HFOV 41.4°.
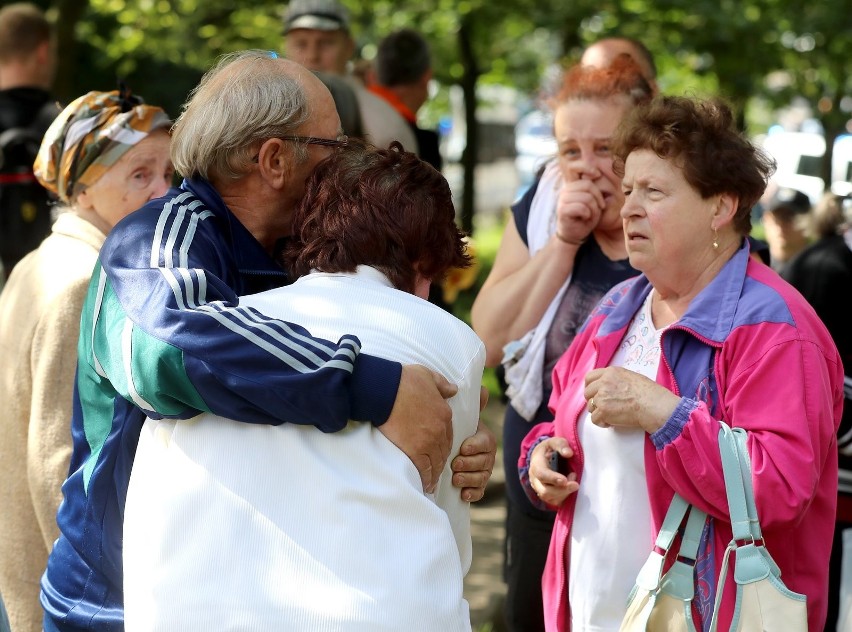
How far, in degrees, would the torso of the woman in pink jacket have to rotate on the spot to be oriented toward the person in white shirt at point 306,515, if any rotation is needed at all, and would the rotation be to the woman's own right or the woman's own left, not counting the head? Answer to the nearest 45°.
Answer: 0° — they already face them

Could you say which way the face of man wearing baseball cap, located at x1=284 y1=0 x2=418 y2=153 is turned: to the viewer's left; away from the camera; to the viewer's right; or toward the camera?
toward the camera

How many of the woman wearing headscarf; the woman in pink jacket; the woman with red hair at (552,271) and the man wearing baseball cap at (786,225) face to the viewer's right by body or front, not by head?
1

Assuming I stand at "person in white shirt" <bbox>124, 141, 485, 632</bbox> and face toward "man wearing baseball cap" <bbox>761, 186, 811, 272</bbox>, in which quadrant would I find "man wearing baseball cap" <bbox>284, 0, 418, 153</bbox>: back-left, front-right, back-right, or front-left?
front-left

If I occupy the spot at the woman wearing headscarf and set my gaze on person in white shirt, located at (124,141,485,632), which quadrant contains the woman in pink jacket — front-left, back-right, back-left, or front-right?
front-left

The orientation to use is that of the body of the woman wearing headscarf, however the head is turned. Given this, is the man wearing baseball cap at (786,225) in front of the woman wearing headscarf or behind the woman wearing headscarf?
in front

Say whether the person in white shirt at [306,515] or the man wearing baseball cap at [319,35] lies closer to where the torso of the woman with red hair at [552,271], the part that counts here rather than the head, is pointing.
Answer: the person in white shirt

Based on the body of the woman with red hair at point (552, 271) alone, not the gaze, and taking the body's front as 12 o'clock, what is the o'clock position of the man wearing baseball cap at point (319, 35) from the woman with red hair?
The man wearing baseball cap is roughly at 5 o'clock from the woman with red hair.

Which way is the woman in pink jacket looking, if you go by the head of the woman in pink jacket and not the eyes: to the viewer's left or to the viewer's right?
to the viewer's left

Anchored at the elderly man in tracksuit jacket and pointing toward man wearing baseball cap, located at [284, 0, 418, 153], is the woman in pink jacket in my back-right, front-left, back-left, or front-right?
front-right

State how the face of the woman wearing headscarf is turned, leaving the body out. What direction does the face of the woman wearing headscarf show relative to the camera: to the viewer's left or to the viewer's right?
to the viewer's right

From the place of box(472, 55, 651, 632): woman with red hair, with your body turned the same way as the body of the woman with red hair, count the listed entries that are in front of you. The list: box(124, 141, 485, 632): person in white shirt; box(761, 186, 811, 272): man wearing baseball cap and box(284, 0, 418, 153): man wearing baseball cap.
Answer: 1

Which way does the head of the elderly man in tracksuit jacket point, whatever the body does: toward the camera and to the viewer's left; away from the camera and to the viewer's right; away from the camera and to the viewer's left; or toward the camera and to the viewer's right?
away from the camera and to the viewer's right

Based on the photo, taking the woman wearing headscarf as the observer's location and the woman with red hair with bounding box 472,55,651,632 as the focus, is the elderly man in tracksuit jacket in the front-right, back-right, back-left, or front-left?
front-right

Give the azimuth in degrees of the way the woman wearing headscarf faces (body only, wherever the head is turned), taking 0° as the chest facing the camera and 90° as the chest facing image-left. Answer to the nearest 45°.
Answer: approximately 270°

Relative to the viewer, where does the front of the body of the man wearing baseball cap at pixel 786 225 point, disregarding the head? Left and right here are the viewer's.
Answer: facing the viewer and to the left of the viewer

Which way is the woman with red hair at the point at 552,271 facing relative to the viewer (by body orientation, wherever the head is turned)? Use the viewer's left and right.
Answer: facing the viewer
